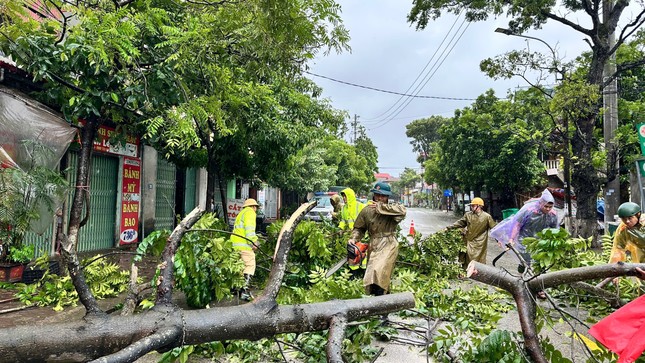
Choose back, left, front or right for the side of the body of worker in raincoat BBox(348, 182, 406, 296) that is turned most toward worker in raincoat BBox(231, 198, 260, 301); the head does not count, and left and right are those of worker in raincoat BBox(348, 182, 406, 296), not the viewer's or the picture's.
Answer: right

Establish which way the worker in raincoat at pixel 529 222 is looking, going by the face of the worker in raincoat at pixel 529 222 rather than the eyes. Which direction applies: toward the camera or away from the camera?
toward the camera

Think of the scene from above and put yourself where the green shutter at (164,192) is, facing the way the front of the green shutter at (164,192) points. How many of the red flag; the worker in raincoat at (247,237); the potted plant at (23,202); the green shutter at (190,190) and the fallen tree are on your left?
1

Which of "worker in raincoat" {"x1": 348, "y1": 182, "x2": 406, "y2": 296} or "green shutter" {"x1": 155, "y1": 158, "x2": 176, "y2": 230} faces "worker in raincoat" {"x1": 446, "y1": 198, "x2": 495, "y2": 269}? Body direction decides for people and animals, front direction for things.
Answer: the green shutter

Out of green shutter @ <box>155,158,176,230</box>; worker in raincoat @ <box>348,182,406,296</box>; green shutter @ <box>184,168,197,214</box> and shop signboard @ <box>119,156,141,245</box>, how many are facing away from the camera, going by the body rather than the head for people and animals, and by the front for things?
0

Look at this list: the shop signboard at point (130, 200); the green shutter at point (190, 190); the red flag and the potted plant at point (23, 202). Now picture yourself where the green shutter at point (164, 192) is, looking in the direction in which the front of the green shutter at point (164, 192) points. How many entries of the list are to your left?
1

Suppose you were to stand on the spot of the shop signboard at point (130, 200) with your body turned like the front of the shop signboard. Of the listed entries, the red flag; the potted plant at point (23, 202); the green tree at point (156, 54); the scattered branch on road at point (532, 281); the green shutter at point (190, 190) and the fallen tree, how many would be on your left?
1

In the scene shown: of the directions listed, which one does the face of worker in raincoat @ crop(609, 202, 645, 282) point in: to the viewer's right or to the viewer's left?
to the viewer's left

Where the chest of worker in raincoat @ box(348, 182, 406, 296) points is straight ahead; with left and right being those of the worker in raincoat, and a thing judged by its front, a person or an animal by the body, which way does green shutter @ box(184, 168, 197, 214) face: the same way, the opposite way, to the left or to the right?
to the left

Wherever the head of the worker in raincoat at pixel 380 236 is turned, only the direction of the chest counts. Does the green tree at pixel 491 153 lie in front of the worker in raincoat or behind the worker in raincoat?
behind

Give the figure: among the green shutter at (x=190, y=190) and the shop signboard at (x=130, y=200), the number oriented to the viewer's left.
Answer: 0

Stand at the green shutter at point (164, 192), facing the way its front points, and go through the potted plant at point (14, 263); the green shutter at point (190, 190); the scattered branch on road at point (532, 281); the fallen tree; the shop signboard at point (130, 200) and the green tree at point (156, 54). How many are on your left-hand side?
1

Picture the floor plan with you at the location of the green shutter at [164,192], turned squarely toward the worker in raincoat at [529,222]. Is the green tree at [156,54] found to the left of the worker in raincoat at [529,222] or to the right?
right

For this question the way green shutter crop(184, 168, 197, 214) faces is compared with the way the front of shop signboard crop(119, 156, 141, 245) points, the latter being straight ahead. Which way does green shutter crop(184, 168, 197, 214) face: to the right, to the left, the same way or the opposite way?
the same way

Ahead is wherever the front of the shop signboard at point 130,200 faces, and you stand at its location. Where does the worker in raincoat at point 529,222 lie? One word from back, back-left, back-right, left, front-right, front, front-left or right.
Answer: front

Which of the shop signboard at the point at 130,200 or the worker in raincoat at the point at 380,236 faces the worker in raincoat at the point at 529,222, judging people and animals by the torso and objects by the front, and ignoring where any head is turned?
the shop signboard

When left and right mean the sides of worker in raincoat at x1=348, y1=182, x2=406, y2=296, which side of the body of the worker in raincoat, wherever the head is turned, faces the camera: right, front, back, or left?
front

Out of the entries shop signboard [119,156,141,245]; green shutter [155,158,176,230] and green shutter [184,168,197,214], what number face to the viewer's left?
0

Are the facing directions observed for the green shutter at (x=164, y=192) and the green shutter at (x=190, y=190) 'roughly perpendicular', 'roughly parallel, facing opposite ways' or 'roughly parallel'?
roughly parallel

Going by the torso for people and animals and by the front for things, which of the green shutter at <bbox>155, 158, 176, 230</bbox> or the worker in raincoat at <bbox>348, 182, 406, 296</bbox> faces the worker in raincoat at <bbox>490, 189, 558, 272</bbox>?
the green shutter

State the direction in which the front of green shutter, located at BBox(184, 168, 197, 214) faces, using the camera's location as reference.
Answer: facing the viewer and to the right of the viewer

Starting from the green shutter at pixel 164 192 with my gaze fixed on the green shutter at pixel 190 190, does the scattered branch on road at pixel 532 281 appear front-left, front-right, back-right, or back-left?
back-right
